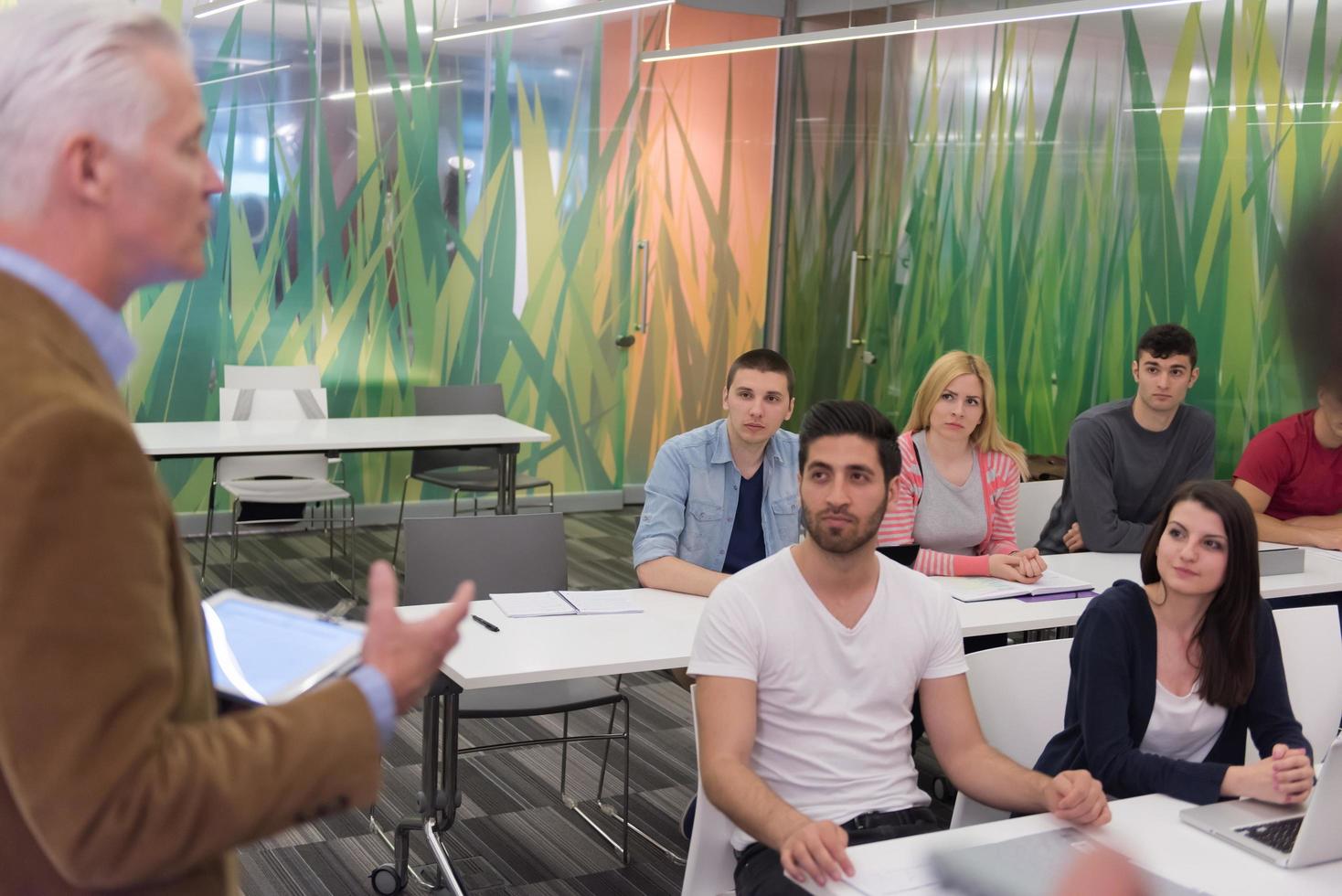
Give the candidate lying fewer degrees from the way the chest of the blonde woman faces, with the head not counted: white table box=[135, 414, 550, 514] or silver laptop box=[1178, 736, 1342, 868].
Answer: the silver laptop

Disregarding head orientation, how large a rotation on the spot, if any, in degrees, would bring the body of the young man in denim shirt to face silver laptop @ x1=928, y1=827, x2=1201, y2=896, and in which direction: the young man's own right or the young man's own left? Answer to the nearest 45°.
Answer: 0° — they already face it

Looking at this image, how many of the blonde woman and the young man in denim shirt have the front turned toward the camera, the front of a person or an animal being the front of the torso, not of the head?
2

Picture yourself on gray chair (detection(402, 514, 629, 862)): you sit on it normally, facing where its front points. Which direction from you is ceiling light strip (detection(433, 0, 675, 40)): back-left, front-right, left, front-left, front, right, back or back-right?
back-left

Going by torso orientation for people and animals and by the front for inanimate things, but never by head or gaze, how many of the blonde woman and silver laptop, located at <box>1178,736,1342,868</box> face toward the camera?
1

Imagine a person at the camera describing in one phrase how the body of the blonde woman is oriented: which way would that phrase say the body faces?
toward the camera

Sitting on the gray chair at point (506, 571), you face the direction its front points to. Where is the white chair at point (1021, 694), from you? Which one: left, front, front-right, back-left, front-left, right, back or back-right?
front

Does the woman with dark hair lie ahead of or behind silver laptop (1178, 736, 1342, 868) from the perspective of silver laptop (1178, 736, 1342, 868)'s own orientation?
ahead

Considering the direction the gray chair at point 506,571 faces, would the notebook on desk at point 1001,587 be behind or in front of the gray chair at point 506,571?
in front

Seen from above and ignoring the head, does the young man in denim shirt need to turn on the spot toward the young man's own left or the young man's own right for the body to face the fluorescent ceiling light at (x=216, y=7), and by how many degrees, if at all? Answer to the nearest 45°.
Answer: approximately 135° to the young man's own right

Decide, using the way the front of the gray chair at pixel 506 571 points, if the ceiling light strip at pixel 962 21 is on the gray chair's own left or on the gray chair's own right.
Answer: on the gray chair's own left

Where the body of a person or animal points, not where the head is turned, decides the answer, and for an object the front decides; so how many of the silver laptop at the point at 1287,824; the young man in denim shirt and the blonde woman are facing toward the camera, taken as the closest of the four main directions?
2

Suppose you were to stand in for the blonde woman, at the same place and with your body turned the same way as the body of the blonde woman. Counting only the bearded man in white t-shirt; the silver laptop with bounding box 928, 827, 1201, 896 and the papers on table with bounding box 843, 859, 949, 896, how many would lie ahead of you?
3

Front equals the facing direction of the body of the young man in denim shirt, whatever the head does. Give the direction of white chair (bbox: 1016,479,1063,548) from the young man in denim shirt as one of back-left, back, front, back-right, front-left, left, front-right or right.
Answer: back-left

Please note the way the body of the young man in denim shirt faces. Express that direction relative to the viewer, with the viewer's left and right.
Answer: facing the viewer
